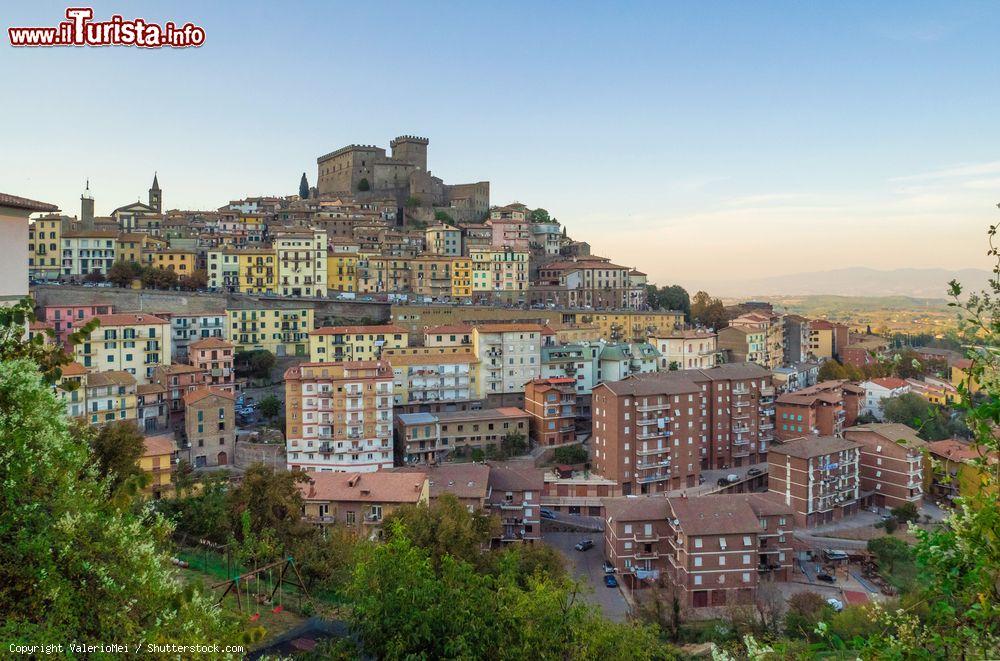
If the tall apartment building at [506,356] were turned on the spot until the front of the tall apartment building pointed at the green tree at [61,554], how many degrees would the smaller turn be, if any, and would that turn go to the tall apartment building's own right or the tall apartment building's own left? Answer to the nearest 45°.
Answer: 0° — it already faces it

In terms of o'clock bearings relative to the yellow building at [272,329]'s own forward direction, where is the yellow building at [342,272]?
the yellow building at [342,272] is roughly at 7 o'clock from the yellow building at [272,329].

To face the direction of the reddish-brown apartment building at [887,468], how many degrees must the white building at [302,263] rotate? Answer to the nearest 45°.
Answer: approximately 45° to its left

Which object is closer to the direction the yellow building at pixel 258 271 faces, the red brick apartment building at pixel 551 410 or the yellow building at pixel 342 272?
the red brick apartment building

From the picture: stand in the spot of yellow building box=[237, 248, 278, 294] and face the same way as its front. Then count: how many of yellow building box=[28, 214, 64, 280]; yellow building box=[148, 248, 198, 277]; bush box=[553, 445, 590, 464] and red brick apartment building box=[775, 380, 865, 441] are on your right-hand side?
2
